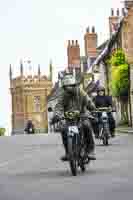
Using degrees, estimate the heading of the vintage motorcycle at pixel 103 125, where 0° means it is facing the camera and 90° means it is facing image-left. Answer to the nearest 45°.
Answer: approximately 0°

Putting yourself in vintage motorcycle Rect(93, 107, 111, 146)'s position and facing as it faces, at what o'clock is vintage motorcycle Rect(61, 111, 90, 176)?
vintage motorcycle Rect(61, 111, 90, 176) is roughly at 12 o'clock from vintage motorcycle Rect(93, 107, 111, 146).
